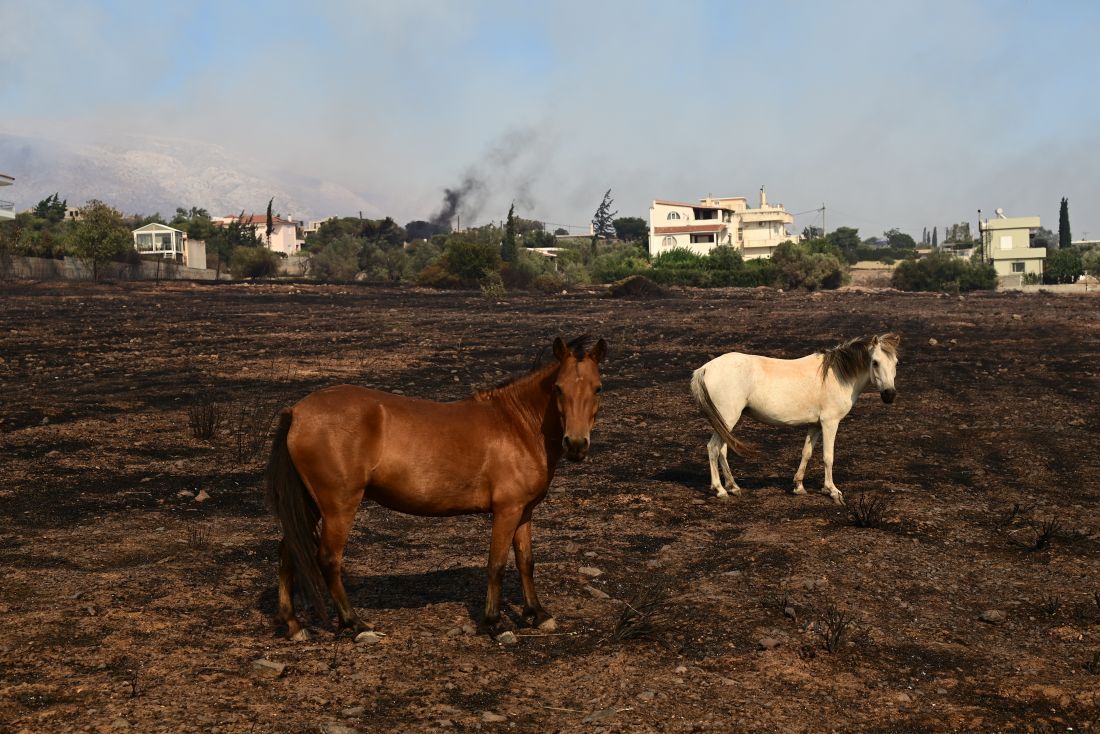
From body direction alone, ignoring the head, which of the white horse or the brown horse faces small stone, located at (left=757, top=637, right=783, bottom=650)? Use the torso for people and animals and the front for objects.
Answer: the brown horse

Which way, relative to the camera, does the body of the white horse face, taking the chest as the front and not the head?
to the viewer's right

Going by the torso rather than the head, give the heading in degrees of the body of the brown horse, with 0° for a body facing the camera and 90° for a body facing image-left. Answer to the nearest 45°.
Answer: approximately 270°

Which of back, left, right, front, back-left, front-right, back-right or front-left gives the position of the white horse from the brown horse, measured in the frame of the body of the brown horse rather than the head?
front-left

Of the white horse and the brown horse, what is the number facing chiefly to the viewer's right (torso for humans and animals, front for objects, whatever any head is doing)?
2

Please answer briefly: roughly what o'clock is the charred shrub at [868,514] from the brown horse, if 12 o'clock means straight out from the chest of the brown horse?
The charred shrub is roughly at 11 o'clock from the brown horse.

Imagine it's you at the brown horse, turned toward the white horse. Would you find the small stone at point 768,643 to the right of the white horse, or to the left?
right

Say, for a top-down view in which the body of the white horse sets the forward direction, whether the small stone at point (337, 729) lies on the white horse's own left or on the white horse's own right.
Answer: on the white horse's own right

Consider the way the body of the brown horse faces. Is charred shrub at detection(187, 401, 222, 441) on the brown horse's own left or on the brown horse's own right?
on the brown horse's own left

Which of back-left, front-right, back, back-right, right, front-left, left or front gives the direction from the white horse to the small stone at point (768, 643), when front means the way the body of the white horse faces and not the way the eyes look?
right

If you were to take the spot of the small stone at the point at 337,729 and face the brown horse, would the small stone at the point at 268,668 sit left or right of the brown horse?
left

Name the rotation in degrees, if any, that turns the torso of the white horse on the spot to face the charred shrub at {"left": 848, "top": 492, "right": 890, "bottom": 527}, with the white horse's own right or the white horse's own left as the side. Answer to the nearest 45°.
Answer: approximately 90° to the white horse's own right

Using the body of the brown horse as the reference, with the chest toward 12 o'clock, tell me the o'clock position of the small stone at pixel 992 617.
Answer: The small stone is roughly at 12 o'clock from the brown horse.
